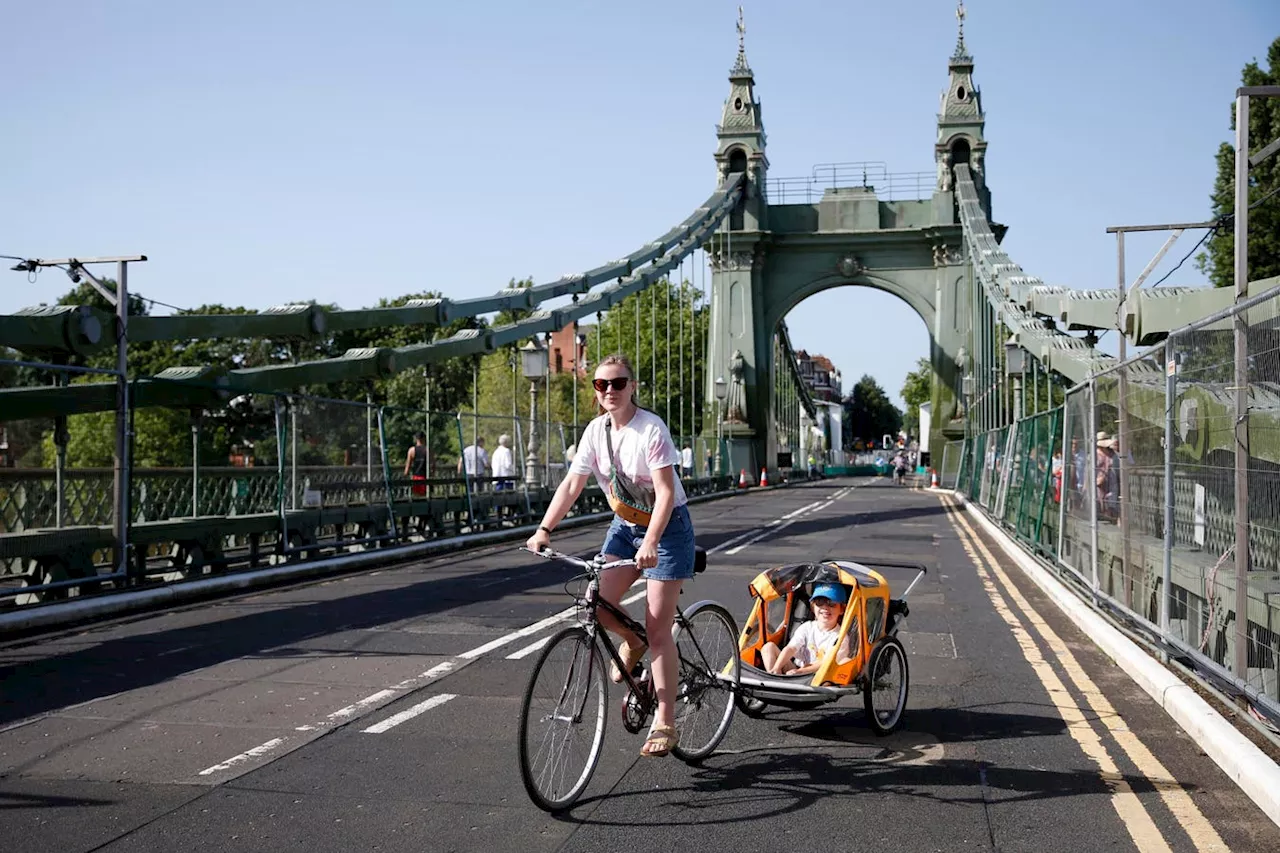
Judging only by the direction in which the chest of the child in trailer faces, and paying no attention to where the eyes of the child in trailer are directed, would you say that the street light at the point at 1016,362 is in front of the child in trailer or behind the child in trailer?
behind

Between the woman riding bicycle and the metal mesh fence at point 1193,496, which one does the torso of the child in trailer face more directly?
the woman riding bicycle

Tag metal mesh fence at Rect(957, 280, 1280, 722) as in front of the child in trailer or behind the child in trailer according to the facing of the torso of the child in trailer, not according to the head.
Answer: behind

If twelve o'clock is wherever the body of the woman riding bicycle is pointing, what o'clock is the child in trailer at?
The child in trailer is roughly at 6 o'clock from the woman riding bicycle.

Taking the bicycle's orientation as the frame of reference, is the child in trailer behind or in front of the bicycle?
behind

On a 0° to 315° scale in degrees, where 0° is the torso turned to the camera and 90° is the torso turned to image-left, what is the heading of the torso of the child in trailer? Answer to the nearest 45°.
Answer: approximately 45°

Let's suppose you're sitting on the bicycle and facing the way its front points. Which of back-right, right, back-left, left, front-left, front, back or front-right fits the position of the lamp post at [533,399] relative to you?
back-right

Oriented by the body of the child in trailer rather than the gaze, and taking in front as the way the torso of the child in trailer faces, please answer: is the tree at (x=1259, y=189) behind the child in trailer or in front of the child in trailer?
behind

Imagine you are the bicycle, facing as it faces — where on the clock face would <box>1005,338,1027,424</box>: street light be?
The street light is roughly at 5 o'clock from the bicycle.

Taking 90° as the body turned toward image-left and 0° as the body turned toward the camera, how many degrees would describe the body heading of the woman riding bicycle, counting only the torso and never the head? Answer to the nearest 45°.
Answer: approximately 45°
